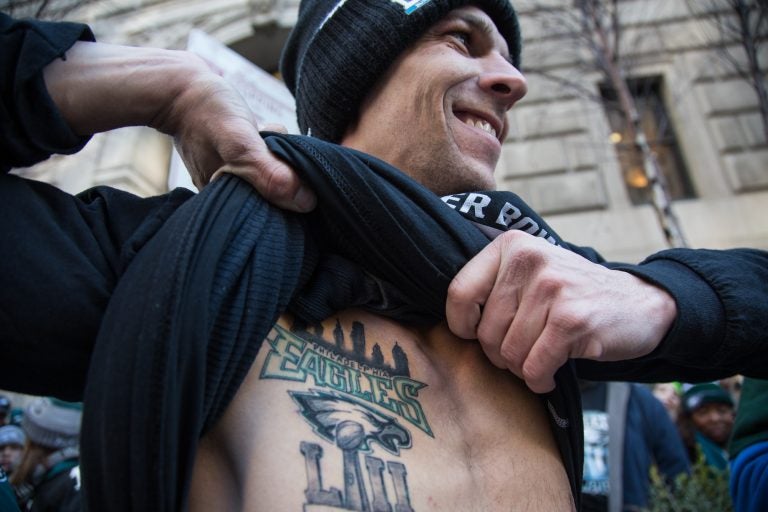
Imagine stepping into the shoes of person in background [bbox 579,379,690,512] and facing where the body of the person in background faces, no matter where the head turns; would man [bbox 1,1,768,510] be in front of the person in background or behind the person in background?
in front

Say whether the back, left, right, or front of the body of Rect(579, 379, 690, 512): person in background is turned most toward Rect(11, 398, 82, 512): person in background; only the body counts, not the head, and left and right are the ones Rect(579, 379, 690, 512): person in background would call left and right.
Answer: right

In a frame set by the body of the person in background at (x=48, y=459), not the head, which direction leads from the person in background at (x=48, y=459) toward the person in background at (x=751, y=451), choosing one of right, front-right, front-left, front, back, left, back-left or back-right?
back-left

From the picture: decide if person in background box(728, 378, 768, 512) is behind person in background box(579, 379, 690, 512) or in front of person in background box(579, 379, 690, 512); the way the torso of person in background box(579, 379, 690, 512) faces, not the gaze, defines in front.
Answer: in front

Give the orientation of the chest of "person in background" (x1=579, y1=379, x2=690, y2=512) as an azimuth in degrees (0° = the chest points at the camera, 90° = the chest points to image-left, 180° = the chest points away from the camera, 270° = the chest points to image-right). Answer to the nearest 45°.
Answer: approximately 0°

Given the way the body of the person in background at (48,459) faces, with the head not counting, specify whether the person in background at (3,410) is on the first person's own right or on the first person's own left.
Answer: on the first person's own right
